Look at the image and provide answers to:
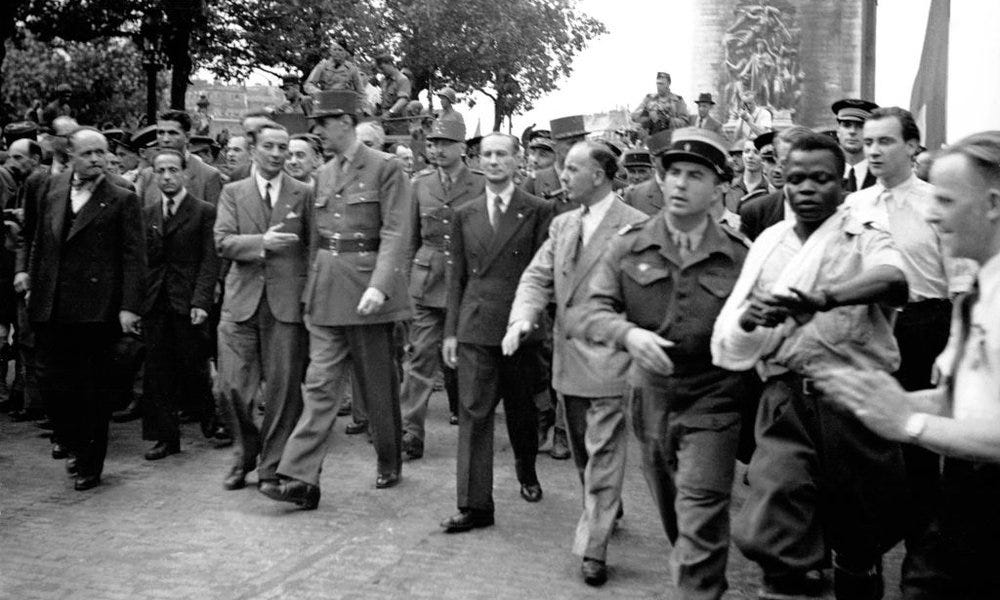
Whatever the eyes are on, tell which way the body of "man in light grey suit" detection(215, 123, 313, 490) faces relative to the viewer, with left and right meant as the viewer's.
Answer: facing the viewer

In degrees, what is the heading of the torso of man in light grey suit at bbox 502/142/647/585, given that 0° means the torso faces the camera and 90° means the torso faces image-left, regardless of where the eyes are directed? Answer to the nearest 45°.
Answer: approximately 45°

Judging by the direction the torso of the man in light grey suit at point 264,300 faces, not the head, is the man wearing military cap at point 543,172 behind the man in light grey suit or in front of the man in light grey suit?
behind

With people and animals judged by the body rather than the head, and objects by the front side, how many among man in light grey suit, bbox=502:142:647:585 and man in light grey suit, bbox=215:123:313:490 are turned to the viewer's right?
0

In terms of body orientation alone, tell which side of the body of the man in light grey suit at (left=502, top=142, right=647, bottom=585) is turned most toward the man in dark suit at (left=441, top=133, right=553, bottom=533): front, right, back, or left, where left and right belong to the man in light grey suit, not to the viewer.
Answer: right

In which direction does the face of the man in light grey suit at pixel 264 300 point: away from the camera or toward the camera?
toward the camera

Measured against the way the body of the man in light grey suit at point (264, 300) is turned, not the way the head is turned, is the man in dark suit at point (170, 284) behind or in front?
behind

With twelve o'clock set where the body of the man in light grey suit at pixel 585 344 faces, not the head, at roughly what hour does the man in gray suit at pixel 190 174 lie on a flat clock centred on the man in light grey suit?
The man in gray suit is roughly at 3 o'clock from the man in light grey suit.

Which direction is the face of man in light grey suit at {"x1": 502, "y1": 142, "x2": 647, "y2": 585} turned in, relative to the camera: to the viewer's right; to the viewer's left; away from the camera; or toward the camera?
to the viewer's left

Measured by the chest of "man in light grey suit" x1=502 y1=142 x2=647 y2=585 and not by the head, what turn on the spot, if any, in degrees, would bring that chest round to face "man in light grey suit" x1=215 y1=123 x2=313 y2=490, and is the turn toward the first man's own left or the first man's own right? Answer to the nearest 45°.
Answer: approximately 90° to the first man's own right

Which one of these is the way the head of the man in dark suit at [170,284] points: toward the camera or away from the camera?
toward the camera

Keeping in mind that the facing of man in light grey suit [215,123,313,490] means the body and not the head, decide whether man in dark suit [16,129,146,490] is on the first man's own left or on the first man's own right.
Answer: on the first man's own right

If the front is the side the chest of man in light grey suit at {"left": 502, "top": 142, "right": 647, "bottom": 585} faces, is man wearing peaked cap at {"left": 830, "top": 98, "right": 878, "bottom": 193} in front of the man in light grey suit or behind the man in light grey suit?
behind

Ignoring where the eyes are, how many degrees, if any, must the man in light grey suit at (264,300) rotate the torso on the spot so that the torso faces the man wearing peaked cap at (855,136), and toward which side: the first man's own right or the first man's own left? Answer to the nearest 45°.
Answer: approximately 90° to the first man's own left

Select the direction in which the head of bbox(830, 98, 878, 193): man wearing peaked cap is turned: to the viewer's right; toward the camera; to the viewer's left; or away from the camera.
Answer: toward the camera
